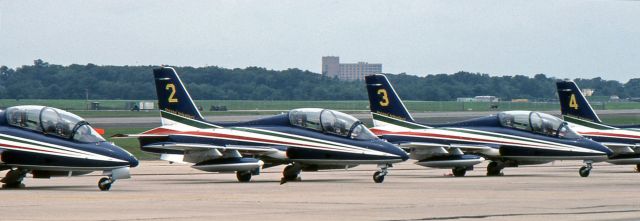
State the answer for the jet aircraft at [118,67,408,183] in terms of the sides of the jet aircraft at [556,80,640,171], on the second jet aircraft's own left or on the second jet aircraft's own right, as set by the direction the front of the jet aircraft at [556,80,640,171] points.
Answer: on the second jet aircraft's own right

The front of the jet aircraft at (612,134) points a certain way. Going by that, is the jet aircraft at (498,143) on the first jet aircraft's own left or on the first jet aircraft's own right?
on the first jet aircraft's own right

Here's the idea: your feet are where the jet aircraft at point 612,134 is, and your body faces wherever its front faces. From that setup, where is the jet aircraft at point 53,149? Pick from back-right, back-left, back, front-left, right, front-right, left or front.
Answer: back-right

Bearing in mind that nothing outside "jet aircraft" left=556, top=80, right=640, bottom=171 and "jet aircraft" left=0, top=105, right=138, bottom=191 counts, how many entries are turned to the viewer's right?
2

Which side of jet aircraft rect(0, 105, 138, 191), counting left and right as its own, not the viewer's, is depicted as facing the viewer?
right

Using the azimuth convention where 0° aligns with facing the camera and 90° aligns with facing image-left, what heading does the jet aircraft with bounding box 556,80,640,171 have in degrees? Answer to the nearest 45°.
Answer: approximately 270°
